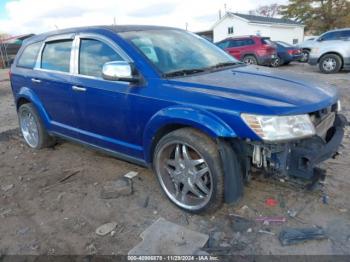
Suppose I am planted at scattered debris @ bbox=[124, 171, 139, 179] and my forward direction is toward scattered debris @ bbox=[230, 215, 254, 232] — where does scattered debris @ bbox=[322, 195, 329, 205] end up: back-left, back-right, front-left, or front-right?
front-left

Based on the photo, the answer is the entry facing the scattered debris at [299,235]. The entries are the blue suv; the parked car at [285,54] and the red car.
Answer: the blue suv

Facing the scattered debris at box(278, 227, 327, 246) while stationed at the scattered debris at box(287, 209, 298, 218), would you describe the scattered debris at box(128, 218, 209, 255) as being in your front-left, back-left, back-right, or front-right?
front-right

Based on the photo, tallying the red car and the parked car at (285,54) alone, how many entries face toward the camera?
0

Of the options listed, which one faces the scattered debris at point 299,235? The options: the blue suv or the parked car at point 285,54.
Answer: the blue suv

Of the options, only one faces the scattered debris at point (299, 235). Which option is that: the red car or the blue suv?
the blue suv

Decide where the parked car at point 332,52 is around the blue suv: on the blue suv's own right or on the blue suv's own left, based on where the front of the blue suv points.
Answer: on the blue suv's own left

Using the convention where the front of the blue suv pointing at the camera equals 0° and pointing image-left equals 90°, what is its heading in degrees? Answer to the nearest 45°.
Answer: approximately 315°
